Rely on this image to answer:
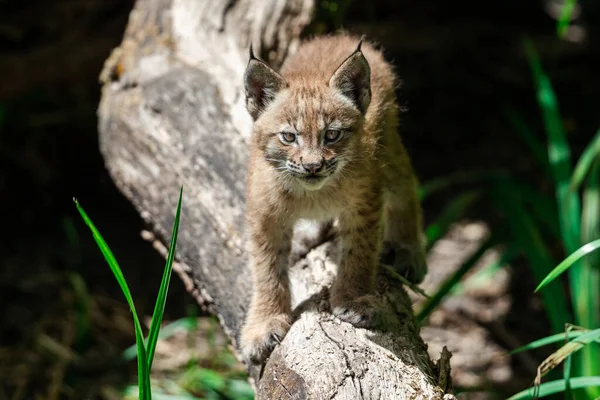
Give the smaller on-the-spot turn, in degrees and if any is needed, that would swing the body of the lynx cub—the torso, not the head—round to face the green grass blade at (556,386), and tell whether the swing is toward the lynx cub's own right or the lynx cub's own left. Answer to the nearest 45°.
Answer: approximately 90° to the lynx cub's own left

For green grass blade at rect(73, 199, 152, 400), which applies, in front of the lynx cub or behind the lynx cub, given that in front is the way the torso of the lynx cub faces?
in front

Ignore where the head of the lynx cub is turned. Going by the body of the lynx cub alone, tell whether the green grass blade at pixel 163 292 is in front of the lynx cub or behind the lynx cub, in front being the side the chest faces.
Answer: in front

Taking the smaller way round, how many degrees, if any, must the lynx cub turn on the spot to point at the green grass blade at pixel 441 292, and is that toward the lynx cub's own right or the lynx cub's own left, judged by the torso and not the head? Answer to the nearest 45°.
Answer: approximately 135° to the lynx cub's own left

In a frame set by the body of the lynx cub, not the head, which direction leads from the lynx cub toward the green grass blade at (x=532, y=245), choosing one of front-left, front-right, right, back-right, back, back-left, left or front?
back-left

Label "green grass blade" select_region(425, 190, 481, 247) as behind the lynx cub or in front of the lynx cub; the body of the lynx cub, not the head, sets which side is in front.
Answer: behind

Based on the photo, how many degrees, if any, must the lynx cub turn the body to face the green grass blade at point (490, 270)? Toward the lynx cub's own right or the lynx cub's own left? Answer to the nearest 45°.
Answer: approximately 135° to the lynx cub's own left

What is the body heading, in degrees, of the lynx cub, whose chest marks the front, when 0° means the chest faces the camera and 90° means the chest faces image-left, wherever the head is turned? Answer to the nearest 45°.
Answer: approximately 0°
